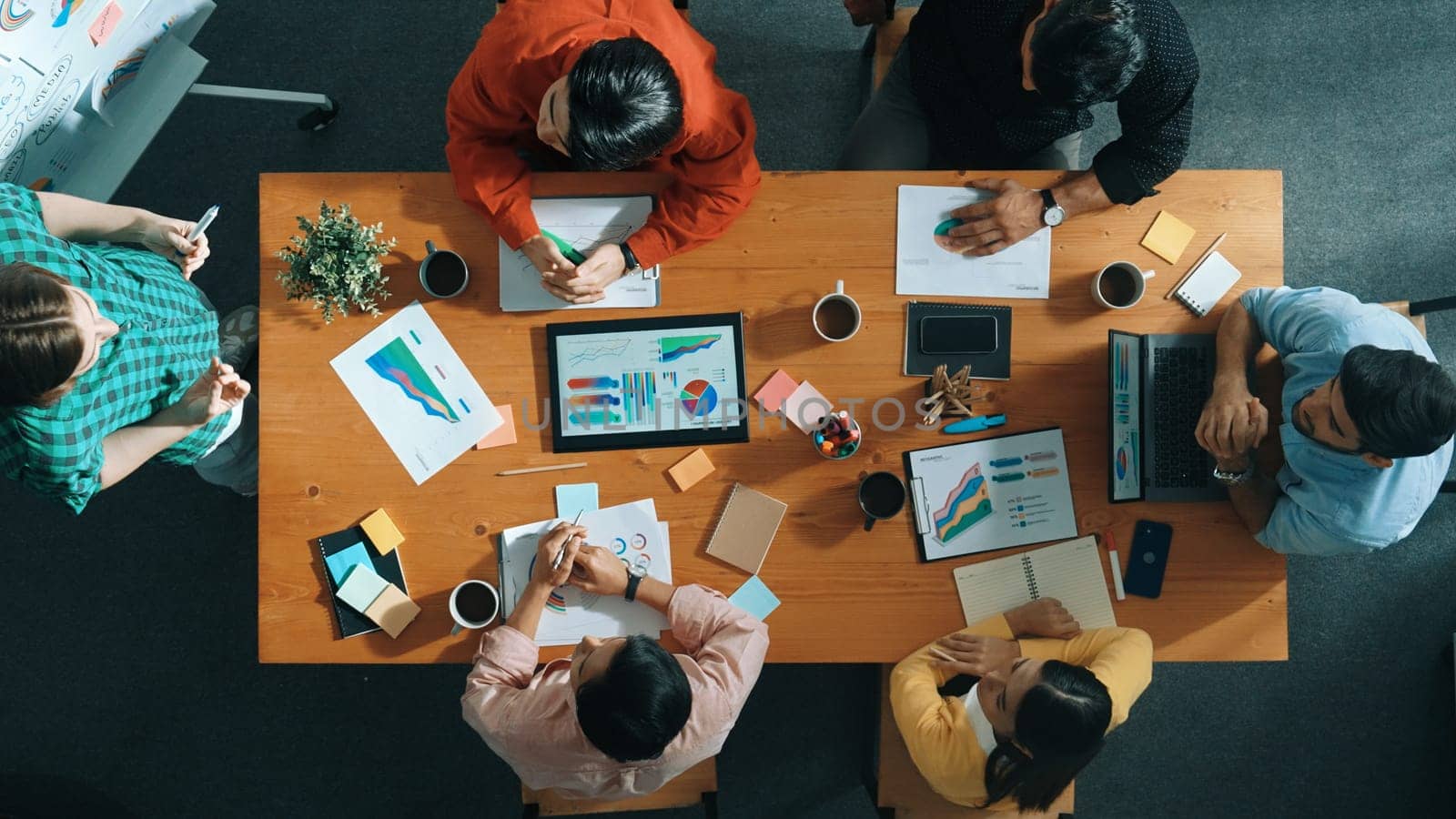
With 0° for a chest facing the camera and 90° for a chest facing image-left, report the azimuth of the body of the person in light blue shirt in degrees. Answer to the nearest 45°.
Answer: approximately 90°

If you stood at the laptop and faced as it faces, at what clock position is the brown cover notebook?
The brown cover notebook is roughly at 5 o'clock from the laptop.

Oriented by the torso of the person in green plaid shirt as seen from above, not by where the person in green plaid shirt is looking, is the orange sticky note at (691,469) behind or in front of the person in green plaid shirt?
in front

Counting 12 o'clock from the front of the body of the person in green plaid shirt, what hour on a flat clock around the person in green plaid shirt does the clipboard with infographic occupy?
The clipboard with infographic is roughly at 1 o'clock from the person in green plaid shirt.

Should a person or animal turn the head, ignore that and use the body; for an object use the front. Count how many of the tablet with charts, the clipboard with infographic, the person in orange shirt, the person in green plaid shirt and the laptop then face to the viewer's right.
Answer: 2

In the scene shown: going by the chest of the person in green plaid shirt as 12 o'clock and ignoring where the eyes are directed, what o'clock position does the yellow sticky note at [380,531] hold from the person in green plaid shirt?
The yellow sticky note is roughly at 1 o'clock from the person in green plaid shirt.

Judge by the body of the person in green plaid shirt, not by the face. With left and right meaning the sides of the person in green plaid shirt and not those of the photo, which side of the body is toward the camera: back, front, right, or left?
right

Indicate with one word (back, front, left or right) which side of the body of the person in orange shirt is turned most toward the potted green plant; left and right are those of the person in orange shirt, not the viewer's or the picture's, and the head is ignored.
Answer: right

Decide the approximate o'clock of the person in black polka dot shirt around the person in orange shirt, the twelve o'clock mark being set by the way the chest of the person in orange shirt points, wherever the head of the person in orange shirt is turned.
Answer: The person in black polka dot shirt is roughly at 9 o'clock from the person in orange shirt.

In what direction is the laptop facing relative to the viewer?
to the viewer's right
